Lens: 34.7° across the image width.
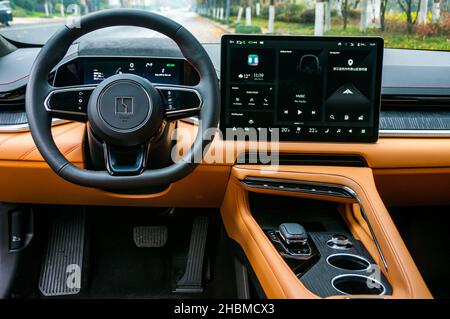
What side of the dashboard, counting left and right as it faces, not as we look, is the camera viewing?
front
